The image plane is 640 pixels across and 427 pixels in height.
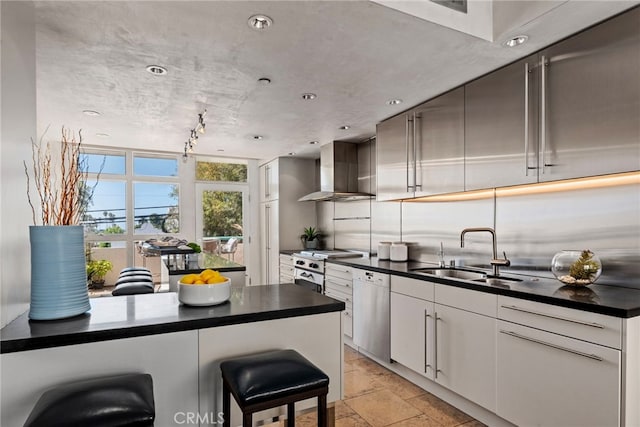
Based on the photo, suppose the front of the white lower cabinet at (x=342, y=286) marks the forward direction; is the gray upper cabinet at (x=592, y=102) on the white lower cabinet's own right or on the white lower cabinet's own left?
on the white lower cabinet's own left

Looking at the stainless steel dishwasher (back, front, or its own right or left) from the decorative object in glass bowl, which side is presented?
left

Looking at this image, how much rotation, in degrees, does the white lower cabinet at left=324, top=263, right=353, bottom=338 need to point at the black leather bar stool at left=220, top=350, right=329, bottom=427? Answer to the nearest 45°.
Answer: approximately 45° to its left

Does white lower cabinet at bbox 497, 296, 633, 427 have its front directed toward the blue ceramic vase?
yes

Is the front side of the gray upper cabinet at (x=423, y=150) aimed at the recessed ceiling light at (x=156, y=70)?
yes

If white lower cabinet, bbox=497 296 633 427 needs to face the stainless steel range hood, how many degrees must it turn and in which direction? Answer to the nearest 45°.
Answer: approximately 90° to its right

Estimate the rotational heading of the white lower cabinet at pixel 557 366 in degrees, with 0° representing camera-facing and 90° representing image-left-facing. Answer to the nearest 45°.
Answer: approximately 45°
